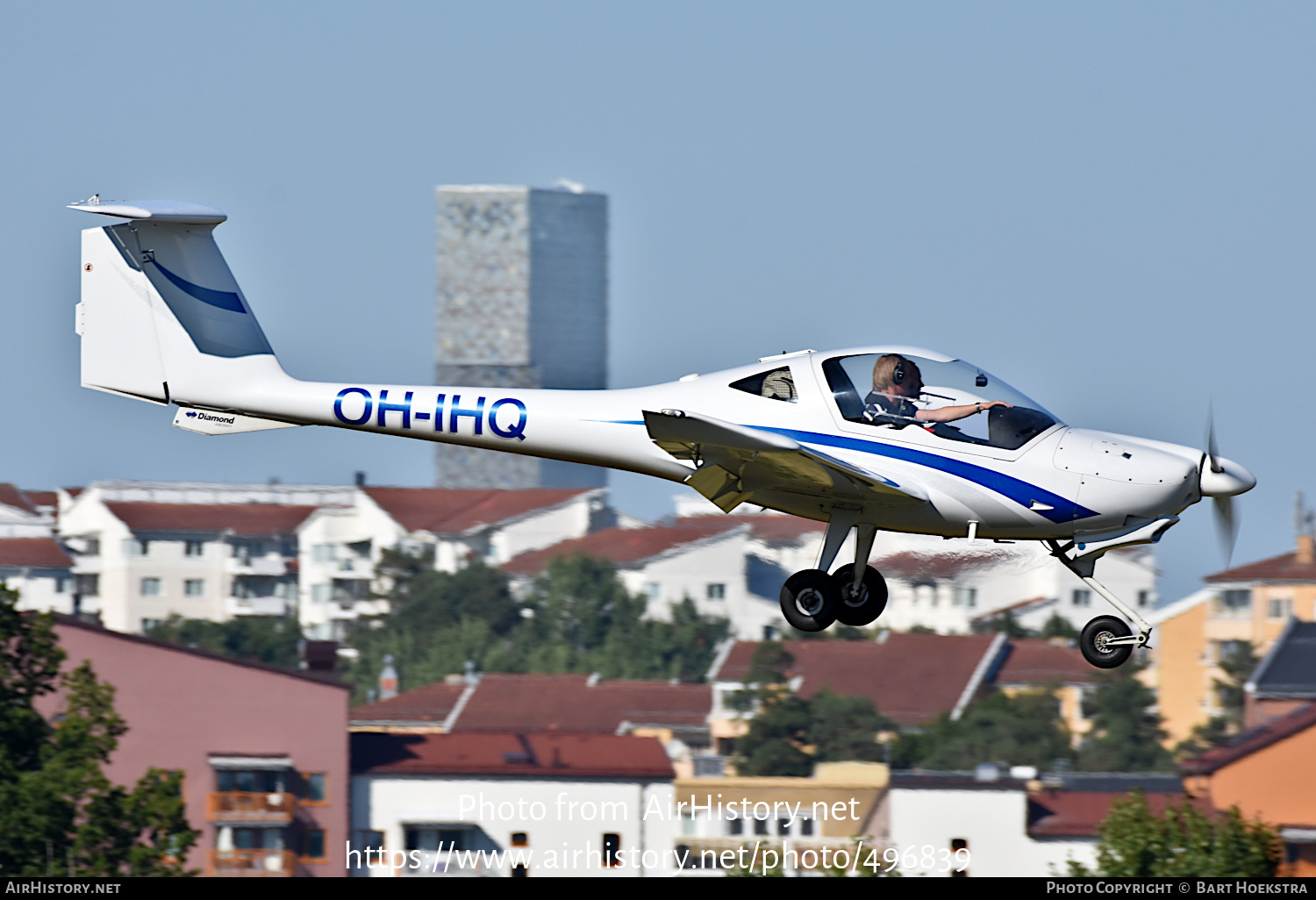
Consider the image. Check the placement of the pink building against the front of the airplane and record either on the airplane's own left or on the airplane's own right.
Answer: on the airplane's own left

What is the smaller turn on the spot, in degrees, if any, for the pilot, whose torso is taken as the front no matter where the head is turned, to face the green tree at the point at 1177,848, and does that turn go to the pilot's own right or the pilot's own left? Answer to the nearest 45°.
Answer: approximately 90° to the pilot's own left

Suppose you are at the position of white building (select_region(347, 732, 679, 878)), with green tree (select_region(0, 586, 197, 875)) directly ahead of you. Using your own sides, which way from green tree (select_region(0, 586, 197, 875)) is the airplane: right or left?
left

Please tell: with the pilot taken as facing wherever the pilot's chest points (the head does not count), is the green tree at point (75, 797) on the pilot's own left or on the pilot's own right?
on the pilot's own left

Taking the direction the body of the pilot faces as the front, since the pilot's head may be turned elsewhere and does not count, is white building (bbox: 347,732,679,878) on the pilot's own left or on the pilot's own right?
on the pilot's own left

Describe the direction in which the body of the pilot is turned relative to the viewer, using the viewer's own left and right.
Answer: facing to the right of the viewer

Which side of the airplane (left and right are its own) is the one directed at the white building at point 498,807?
left

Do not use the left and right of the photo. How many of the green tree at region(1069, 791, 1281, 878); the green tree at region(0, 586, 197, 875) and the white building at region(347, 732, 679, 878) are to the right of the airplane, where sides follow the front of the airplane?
0

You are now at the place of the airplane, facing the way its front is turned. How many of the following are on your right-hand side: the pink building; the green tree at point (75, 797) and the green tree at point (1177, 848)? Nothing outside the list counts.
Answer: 0

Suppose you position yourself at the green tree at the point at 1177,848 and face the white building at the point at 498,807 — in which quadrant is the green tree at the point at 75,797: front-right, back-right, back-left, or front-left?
front-left

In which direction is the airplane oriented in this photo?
to the viewer's right
